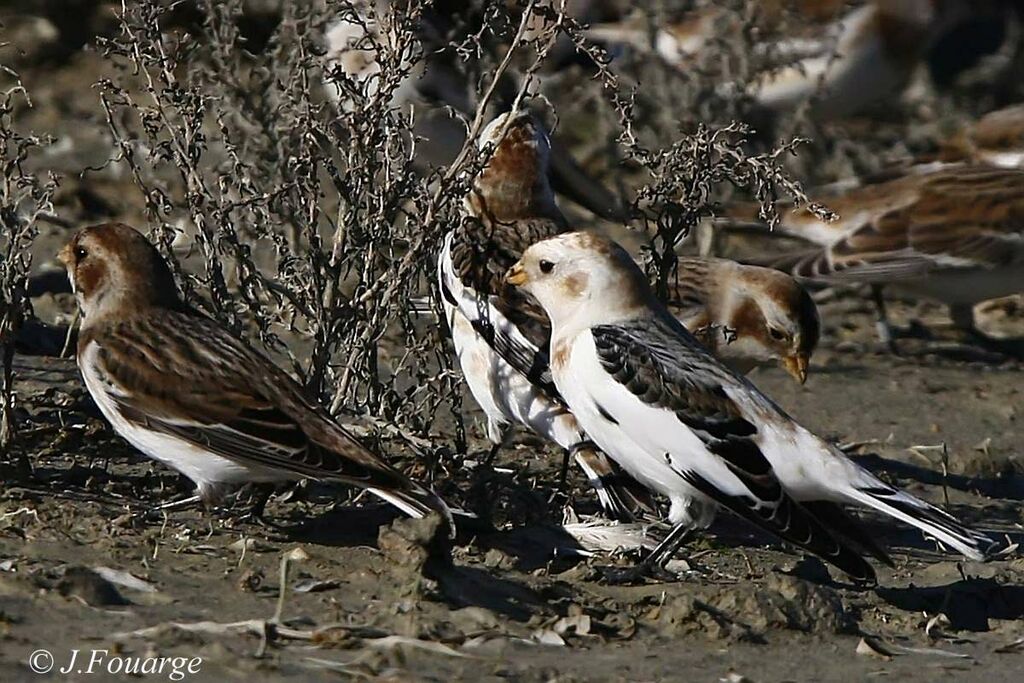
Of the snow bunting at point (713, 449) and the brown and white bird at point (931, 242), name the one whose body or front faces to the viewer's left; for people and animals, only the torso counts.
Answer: the snow bunting

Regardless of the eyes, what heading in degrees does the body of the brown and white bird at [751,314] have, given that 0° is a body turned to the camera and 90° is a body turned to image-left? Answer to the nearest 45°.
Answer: approximately 315°

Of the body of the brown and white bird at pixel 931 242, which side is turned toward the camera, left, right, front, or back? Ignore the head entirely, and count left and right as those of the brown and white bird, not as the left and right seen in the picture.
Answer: right

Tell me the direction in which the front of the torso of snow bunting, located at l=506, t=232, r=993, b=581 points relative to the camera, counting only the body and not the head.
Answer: to the viewer's left

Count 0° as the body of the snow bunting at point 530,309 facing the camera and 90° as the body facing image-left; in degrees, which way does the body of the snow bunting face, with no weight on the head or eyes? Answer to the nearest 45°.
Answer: approximately 135°

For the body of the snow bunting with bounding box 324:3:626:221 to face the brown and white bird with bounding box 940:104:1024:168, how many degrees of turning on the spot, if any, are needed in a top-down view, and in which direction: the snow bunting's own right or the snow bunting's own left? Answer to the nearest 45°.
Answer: approximately 180°

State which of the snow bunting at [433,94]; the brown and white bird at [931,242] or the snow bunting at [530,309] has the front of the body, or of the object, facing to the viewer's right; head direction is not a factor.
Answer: the brown and white bird

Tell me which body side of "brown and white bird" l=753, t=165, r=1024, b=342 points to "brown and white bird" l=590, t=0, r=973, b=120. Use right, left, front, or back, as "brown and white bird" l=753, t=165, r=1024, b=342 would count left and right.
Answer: left

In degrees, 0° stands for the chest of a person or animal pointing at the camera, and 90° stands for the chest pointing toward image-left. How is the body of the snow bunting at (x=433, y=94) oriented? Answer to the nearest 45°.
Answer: approximately 90°

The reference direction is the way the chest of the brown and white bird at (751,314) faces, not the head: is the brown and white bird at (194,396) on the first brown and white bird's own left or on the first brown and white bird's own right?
on the first brown and white bird's own right
